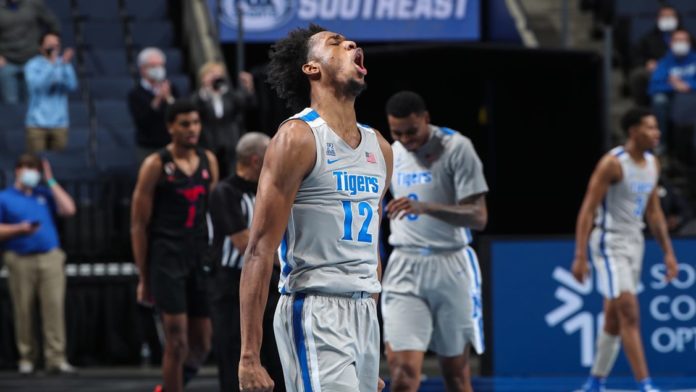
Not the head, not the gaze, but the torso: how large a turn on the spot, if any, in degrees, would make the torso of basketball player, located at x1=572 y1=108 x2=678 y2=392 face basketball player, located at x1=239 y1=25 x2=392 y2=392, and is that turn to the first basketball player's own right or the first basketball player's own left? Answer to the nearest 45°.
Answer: approximately 45° to the first basketball player's own right

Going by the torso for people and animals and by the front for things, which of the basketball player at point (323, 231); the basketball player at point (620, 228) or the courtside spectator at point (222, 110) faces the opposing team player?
the courtside spectator

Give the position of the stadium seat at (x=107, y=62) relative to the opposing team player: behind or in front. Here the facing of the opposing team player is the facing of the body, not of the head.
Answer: behind

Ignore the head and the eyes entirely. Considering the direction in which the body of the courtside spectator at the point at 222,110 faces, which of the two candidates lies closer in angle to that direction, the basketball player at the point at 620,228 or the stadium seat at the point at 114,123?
the basketball player

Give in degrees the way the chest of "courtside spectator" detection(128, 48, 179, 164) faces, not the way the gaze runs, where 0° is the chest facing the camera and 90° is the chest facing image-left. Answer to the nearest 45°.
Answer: approximately 315°

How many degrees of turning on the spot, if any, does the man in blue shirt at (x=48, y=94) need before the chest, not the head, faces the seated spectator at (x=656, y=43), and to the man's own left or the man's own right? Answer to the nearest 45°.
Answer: approximately 45° to the man's own left

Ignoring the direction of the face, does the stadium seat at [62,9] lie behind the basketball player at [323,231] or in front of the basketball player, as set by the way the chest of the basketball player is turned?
behind
